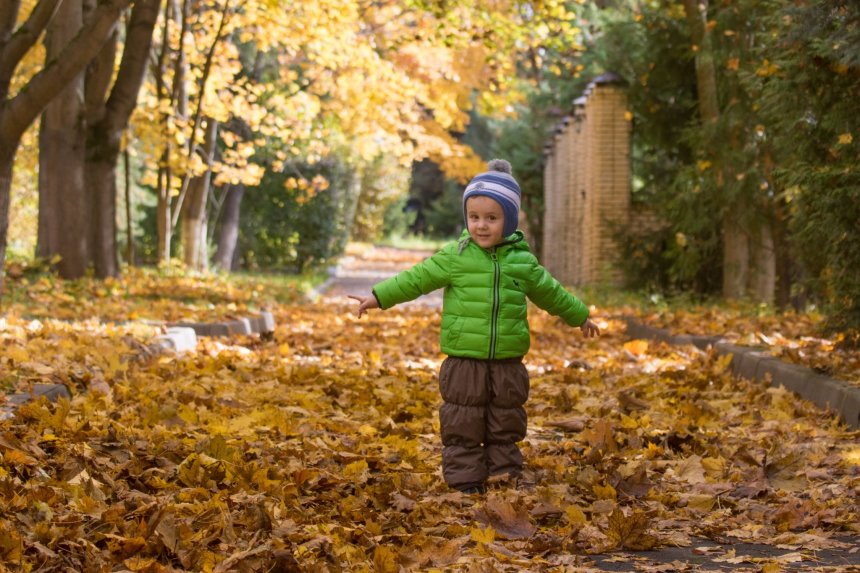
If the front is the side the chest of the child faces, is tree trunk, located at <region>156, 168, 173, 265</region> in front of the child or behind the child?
behind

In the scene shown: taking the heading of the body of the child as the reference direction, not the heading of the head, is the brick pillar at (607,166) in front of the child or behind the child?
behind

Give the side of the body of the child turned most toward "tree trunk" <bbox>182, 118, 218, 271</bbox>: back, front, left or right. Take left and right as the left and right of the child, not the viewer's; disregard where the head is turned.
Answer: back

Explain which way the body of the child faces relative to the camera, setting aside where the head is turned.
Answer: toward the camera

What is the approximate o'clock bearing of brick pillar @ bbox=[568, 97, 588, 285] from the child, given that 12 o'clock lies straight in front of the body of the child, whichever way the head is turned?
The brick pillar is roughly at 6 o'clock from the child.

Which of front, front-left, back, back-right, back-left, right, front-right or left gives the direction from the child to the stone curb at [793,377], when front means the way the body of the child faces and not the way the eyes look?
back-left

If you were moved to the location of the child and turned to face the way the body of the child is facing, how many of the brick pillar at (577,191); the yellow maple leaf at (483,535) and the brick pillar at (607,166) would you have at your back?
2

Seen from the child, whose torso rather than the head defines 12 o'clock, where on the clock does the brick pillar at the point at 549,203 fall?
The brick pillar is roughly at 6 o'clock from the child.

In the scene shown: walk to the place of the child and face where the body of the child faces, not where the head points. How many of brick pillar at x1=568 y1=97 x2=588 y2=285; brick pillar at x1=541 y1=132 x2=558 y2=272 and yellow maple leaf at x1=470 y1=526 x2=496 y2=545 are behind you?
2

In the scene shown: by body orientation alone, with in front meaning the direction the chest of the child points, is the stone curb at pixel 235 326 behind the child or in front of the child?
behind

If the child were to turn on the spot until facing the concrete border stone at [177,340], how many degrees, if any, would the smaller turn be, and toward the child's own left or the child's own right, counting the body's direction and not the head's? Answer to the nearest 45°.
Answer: approximately 135° to the child's own right

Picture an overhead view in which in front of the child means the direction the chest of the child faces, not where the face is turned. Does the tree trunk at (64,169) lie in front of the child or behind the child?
behind
